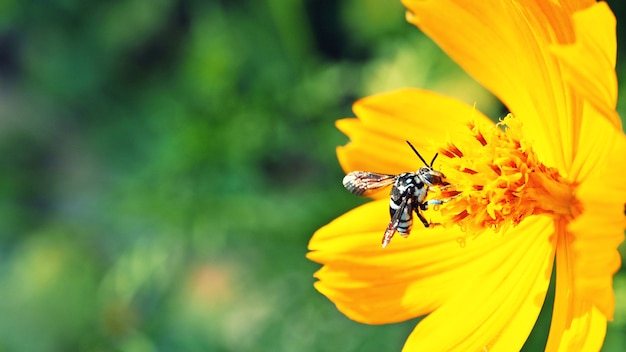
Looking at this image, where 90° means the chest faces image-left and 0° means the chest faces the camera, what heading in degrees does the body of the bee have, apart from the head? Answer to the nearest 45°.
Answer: approximately 270°
